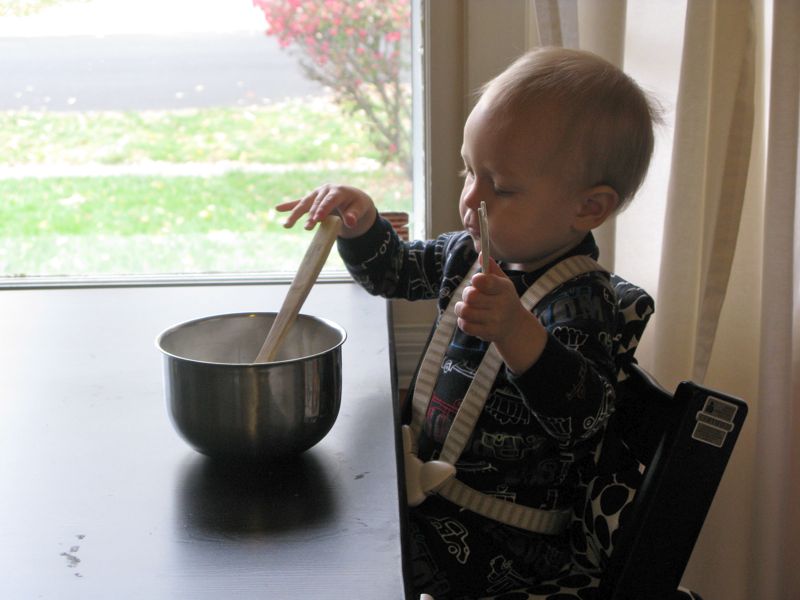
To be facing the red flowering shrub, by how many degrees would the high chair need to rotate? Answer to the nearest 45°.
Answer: approximately 45° to its right

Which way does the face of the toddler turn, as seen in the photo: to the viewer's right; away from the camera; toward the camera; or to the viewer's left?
to the viewer's left

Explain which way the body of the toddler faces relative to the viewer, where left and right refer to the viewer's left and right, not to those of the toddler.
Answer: facing the viewer and to the left of the viewer

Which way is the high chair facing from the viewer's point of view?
to the viewer's left
